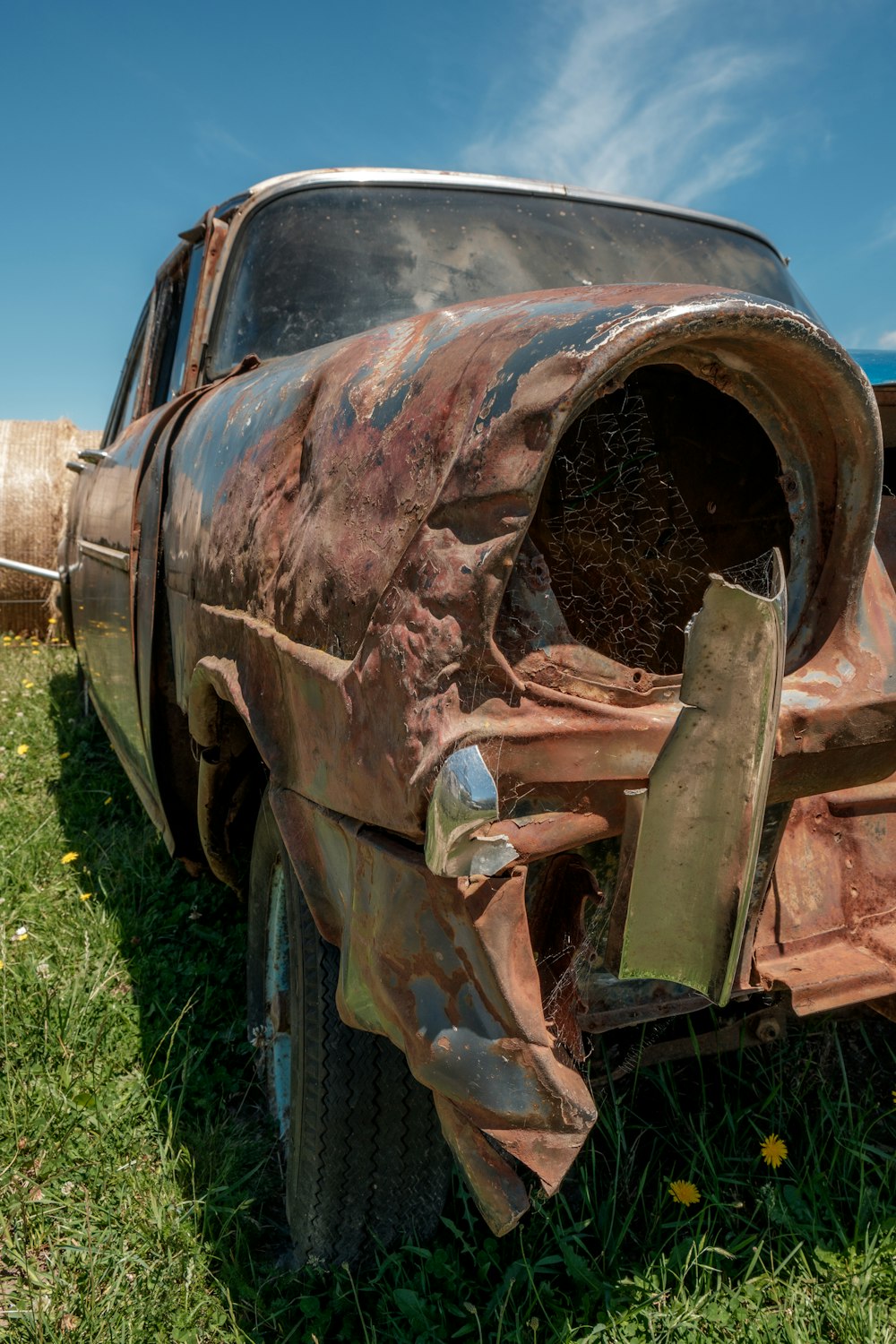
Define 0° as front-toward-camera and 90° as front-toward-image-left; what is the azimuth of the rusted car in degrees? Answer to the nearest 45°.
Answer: approximately 315°

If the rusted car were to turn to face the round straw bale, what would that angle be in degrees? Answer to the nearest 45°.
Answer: approximately 180°
